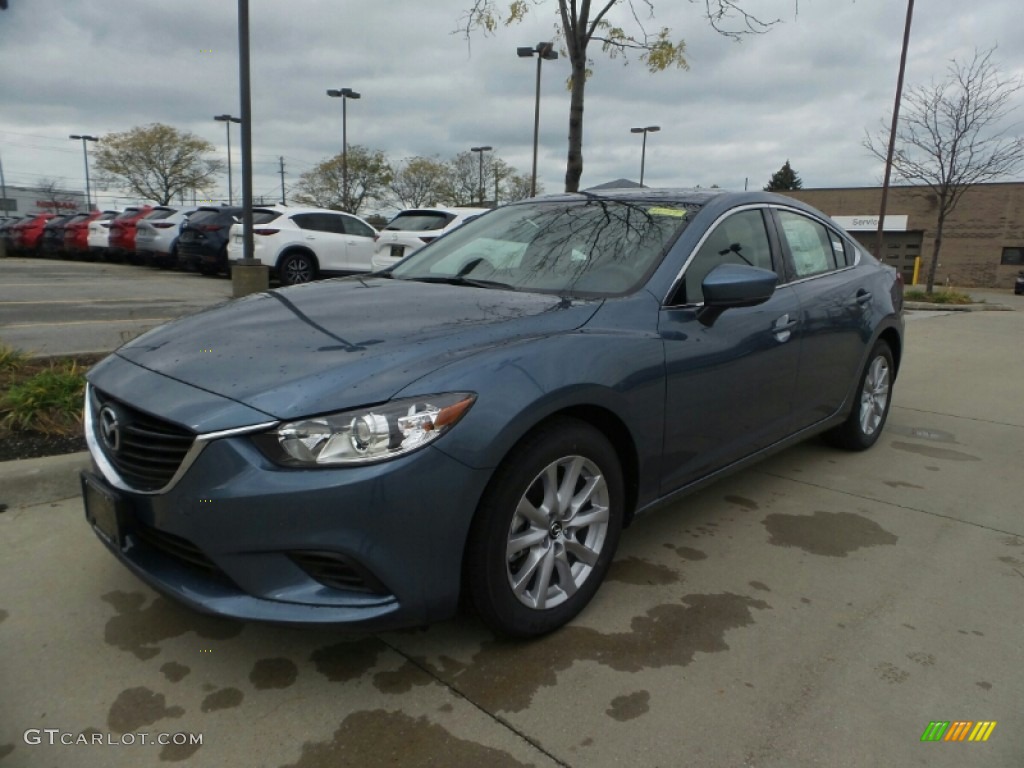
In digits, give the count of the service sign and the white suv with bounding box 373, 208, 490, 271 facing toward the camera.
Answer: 1

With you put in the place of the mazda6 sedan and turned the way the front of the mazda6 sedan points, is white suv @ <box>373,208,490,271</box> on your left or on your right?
on your right

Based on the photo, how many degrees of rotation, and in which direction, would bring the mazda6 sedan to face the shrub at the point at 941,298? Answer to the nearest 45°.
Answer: approximately 180°

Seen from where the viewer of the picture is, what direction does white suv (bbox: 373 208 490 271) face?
facing away from the viewer and to the right of the viewer

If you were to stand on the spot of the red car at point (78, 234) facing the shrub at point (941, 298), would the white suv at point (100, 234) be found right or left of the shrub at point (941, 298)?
right

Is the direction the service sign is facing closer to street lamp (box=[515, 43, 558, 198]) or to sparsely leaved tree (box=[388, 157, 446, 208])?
the street lamp

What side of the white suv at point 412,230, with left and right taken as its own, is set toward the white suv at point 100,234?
left

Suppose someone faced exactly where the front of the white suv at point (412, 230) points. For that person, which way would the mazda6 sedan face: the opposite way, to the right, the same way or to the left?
the opposite way

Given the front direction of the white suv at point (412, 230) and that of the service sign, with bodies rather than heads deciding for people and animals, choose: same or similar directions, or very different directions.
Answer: very different directions

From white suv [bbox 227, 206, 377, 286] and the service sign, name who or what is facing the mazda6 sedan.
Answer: the service sign

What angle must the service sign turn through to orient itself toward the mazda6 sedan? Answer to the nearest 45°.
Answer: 0° — it already faces it

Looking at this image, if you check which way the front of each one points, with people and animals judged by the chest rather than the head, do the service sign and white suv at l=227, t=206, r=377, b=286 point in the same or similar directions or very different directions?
very different directions
